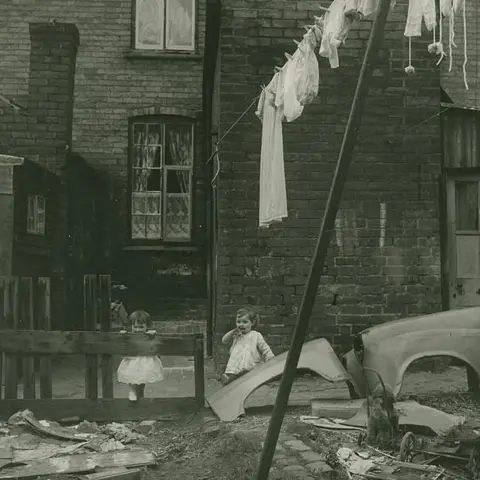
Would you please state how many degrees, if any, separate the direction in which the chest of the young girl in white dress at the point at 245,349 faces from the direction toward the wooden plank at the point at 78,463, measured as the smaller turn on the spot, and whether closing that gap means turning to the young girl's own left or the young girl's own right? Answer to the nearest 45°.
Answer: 0° — they already face it

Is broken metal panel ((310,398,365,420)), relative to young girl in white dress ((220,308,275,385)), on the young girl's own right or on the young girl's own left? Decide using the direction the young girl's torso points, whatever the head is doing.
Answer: on the young girl's own left

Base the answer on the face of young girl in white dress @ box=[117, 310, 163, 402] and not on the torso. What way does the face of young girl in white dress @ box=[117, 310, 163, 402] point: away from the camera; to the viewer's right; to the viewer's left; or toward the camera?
toward the camera

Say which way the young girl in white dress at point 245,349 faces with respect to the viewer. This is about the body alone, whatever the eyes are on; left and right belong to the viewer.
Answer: facing the viewer and to the left of the viewer

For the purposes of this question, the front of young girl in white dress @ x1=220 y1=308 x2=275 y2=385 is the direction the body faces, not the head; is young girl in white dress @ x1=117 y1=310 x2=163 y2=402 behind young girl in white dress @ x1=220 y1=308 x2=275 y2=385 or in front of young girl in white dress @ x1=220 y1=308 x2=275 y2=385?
in front

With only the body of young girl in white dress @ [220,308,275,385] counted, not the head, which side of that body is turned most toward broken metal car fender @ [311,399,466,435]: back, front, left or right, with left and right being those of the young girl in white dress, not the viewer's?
left

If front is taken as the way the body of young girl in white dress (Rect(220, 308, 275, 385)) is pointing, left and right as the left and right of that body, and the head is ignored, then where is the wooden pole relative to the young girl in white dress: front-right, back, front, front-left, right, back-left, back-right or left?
front-left

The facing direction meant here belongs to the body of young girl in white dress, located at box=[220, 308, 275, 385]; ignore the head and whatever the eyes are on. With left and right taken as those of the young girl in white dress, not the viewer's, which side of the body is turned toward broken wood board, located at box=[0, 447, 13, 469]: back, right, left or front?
front

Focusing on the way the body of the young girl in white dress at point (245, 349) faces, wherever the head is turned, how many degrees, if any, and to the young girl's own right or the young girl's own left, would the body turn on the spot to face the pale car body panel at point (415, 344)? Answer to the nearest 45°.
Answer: approximately 90° to the young girl's own left
